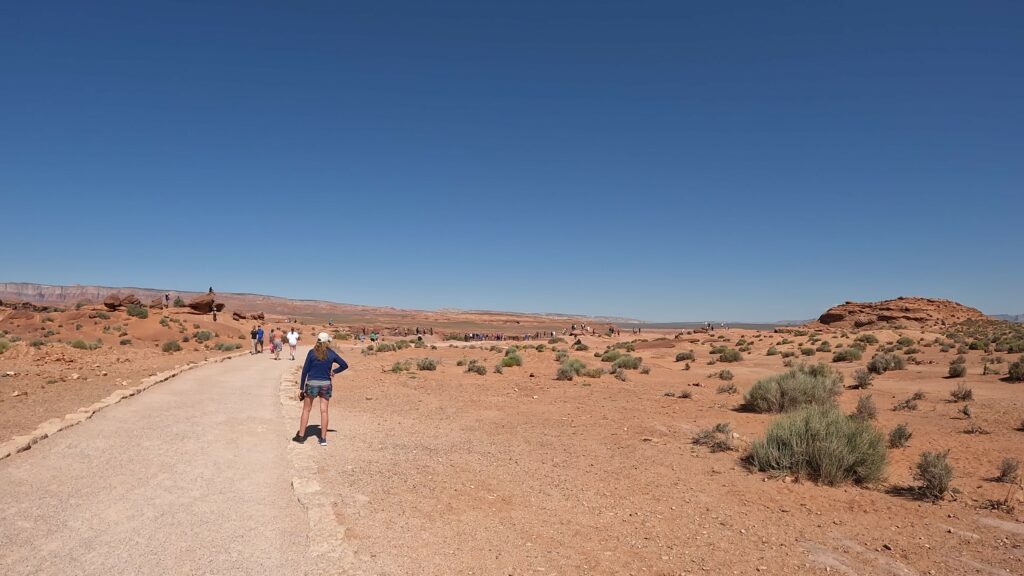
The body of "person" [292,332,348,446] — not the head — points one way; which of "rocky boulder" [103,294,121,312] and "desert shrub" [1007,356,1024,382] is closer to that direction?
the rocky boulder

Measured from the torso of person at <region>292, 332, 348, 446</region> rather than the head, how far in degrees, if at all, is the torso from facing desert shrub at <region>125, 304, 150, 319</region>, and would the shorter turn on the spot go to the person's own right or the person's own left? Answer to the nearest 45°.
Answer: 0° — they already face it

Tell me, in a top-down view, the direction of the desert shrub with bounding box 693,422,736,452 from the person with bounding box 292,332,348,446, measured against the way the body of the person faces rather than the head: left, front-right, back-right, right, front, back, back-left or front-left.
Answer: right

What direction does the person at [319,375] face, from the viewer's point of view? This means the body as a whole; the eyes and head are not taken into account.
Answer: away from the camera

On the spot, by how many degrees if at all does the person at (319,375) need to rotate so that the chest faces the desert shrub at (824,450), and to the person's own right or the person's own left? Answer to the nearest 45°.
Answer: approximately 135° to the person's own right

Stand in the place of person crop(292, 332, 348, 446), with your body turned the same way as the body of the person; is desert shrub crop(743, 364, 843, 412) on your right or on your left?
on your right

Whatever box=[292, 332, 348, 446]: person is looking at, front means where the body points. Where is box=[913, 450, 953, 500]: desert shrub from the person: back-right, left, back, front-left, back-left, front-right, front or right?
back-right

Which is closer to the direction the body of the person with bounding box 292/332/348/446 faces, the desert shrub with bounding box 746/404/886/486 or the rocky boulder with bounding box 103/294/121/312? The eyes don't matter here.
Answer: the rocky boulder

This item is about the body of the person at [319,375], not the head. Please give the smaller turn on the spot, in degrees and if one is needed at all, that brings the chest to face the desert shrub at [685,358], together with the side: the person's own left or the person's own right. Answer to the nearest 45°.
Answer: approximately 45° to the person's own right

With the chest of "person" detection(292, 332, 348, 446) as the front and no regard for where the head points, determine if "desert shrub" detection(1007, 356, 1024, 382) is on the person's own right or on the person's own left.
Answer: on the person's own right

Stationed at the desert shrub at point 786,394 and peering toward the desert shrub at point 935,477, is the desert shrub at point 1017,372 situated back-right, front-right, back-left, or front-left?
back-left
